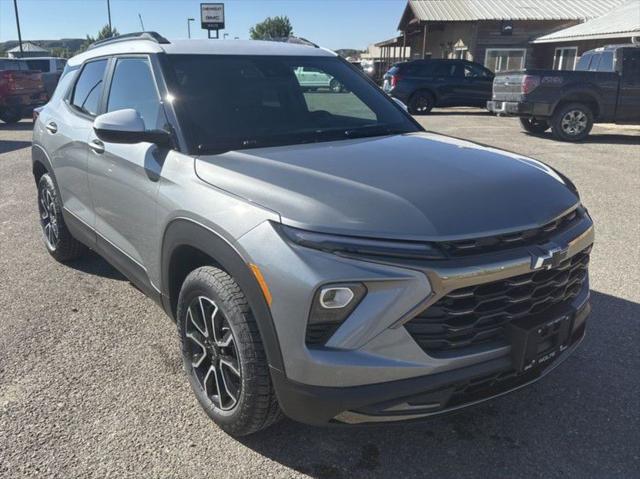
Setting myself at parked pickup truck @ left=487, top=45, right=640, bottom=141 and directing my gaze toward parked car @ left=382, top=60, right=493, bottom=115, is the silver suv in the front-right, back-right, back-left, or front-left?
back-left

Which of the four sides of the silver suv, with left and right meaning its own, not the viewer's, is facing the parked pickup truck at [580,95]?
left

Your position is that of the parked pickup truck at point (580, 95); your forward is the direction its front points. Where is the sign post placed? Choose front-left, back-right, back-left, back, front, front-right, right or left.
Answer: left

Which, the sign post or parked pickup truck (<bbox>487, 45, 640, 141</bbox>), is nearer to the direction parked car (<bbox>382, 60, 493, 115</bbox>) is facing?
the parked pickup truck

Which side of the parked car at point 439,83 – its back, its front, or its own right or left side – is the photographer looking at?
right

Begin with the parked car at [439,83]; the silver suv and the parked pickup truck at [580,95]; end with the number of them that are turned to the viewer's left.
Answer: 0

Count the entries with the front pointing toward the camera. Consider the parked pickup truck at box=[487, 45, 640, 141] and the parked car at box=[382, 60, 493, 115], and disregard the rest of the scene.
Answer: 0

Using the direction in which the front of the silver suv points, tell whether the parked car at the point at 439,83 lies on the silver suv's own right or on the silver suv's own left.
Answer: on the silver suv's own left

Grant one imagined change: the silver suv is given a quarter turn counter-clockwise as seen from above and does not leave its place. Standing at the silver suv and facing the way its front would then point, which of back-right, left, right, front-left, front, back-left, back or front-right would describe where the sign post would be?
front-left

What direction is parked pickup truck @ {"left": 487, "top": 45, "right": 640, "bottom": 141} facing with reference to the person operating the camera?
facing away from the viewer and to the right of the viewer

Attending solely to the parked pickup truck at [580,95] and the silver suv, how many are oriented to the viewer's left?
0

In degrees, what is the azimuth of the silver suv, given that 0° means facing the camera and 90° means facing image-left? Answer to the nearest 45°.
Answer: approximately 315°

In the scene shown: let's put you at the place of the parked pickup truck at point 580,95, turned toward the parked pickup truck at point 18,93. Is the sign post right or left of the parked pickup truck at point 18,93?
right
